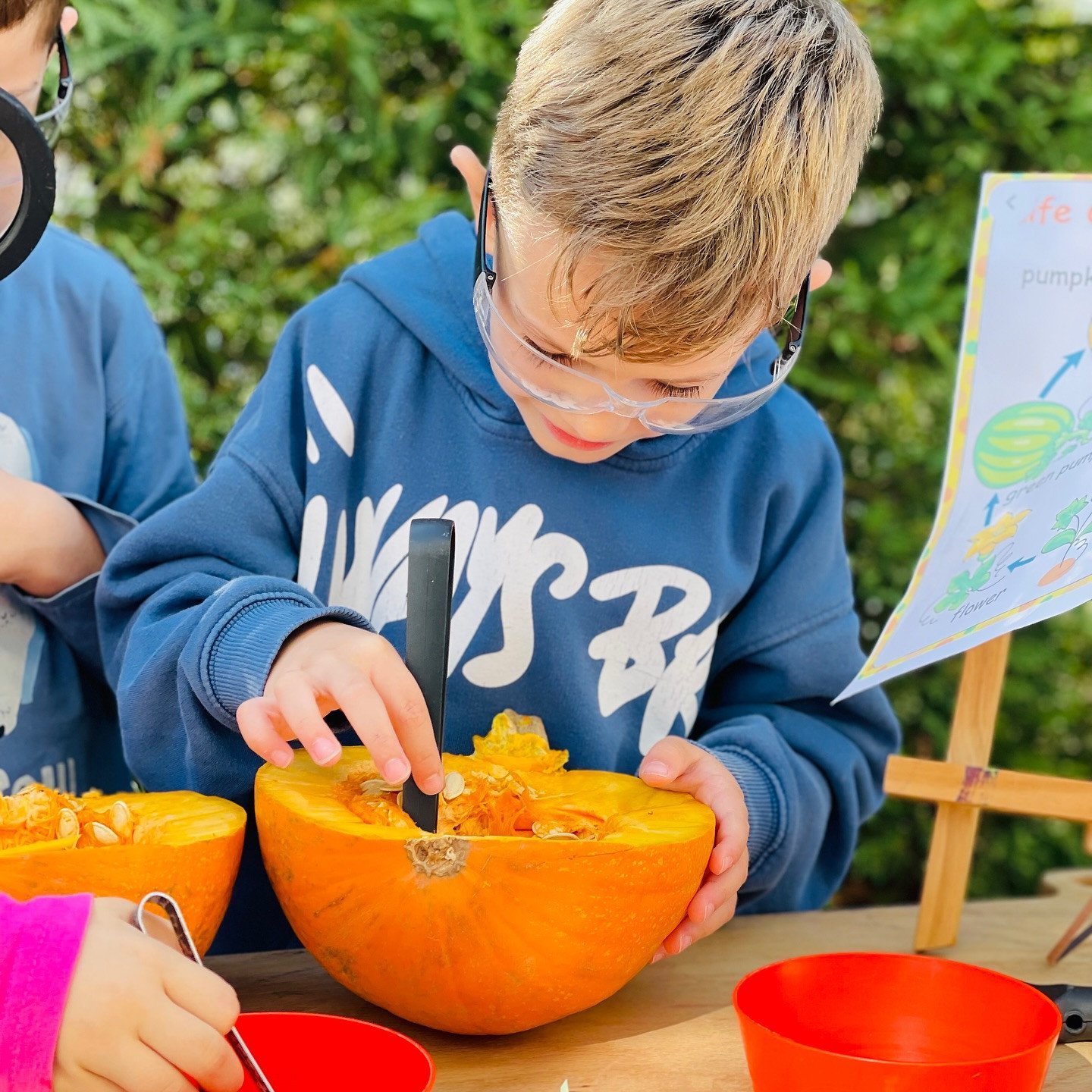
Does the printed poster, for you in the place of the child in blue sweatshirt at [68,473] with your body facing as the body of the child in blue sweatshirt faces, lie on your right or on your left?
on your left

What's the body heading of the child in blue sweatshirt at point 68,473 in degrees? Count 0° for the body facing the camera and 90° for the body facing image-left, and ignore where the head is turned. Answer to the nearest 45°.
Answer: approximately 0°

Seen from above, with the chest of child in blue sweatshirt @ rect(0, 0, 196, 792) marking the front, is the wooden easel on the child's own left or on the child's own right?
on the child's own left

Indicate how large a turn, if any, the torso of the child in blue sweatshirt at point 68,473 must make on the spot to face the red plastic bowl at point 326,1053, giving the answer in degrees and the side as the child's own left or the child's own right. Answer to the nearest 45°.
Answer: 0° — they already face it
